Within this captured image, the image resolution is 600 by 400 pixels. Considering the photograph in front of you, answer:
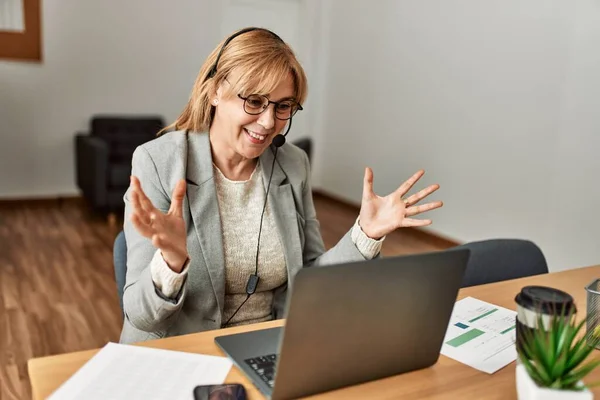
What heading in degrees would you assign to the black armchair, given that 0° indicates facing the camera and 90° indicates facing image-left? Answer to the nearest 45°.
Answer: approximately 315°

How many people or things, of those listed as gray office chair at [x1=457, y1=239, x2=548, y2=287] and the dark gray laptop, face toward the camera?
1

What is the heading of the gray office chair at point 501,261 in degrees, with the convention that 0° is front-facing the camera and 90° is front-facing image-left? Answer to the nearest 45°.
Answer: approximately 0°

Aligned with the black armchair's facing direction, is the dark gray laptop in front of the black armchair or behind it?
in front

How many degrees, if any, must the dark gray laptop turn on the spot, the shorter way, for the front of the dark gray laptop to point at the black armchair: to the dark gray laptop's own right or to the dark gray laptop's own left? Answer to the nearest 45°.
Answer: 0° — it already faces it

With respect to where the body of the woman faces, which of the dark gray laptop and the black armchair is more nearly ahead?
the dark gray laptop

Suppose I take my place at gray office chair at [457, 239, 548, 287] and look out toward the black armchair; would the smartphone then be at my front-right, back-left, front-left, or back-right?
back-left

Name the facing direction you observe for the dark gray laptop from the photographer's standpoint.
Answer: facing away from the viewer and to the left of the viewer

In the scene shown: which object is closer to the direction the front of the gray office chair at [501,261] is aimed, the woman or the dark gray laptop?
the dark gray laptop

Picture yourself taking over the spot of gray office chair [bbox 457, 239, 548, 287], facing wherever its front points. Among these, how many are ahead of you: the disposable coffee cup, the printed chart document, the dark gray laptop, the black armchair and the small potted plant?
4

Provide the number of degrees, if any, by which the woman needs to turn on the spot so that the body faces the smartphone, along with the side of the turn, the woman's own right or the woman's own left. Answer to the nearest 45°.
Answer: approximately 45° to the woman's own right

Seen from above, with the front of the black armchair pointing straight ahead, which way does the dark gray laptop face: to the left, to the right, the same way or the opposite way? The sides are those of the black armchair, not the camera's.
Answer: the opposite way

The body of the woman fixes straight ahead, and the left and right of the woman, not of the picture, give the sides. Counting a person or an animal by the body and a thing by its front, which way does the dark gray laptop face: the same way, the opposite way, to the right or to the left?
the opposite way
